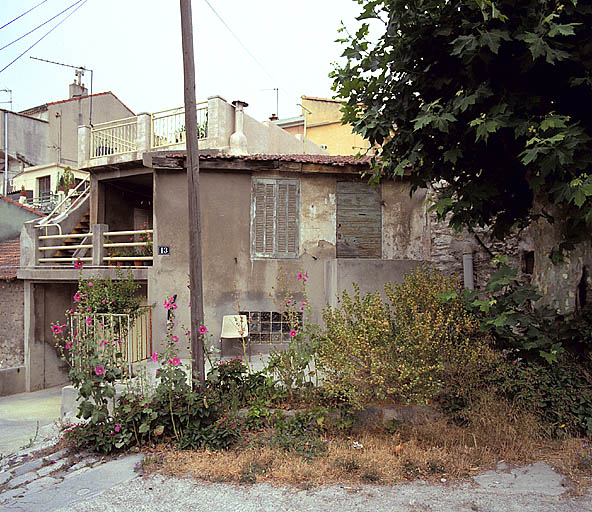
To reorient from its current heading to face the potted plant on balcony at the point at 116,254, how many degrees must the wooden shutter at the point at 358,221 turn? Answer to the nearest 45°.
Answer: approximately 90° to its right

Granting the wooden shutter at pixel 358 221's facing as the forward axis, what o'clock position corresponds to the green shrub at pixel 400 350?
The green shrub is roughly at 12 o'clock from the wooden shutter.

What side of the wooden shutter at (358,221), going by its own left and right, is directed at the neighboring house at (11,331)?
right

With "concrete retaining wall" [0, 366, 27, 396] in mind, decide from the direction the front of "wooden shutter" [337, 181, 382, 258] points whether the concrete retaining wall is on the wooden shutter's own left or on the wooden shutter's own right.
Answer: on the wooden shutter's own right

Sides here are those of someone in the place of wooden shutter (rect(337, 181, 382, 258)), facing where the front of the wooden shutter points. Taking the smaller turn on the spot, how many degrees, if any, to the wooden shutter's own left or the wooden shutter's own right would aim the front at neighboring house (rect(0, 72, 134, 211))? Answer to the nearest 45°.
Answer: approximately 135° to the wooden shutter's own right

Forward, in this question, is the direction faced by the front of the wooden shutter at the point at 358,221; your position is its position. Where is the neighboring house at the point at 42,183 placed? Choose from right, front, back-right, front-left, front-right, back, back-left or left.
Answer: back-right

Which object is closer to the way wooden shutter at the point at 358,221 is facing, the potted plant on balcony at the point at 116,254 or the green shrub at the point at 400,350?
the green shrub

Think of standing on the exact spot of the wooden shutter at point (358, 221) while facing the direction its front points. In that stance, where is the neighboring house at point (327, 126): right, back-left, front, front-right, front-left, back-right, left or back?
back

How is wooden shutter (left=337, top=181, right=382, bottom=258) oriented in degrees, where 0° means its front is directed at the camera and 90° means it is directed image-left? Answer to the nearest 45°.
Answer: approximately 0°

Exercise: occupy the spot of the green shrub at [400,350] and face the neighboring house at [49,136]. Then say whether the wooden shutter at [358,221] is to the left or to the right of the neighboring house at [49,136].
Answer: right

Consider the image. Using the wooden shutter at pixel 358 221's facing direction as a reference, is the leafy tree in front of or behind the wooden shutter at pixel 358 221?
in front
